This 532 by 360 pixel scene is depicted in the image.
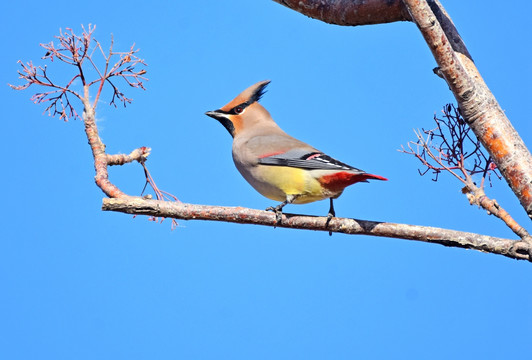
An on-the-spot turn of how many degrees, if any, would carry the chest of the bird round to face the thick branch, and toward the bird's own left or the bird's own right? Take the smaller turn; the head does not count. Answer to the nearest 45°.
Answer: approximately 135° to the bird's own left

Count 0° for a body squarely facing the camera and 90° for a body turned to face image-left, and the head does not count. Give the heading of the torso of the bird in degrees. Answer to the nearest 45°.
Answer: approximately 90°
